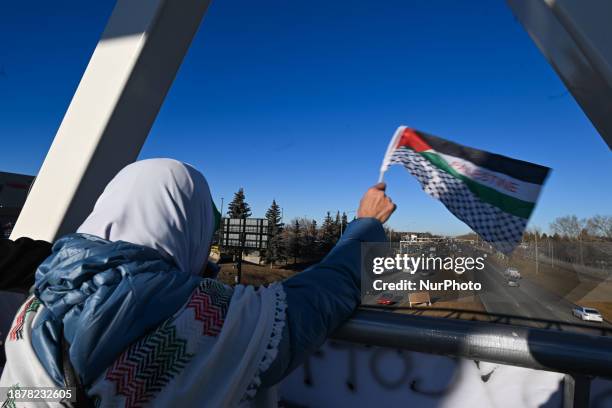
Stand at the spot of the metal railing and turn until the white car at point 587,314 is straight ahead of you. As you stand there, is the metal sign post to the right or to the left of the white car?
left

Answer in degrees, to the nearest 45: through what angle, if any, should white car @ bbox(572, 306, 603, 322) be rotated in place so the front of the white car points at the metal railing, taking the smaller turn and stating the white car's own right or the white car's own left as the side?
approximately 135° to the white car's own left

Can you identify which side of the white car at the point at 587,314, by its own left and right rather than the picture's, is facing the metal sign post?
left

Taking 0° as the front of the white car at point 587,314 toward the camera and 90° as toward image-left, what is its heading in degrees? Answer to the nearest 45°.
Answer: approximately 135°

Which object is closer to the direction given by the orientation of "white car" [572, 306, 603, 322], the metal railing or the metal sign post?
the metal sign post
